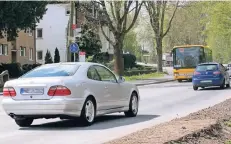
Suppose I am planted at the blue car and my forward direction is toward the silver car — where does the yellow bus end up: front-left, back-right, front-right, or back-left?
back-right

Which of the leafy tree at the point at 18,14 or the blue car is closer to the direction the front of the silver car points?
the blue car

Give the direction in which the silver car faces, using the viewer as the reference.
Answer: facing away from the viewer and to the right of the viewer

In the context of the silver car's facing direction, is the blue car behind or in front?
in front

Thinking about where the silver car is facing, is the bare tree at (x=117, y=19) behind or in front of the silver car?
in front

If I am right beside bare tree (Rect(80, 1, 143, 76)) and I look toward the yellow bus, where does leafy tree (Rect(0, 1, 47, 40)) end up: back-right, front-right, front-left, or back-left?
back-right

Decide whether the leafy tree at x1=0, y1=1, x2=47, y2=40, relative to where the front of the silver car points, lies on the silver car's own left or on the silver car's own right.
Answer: on the silver car's own left
